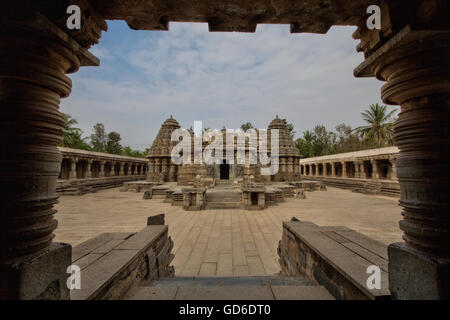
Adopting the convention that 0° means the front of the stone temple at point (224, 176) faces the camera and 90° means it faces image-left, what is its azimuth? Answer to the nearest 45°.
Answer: approximately 0°

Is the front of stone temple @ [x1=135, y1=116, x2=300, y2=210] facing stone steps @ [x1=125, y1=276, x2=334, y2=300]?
yes

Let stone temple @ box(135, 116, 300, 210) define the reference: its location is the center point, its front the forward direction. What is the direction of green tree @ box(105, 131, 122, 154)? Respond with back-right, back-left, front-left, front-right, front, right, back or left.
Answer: back-right

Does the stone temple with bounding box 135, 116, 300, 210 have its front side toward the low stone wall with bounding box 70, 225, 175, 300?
yes

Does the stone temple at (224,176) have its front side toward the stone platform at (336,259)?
yes

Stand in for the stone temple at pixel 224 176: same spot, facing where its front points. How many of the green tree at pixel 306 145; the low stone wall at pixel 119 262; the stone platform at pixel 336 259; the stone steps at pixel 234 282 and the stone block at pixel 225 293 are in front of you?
4

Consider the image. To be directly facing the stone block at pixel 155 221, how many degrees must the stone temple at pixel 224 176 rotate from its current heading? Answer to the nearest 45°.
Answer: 0° — it already faces it

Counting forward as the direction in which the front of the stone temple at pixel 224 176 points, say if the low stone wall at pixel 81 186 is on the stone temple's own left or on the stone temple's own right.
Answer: on the stone temple's own right

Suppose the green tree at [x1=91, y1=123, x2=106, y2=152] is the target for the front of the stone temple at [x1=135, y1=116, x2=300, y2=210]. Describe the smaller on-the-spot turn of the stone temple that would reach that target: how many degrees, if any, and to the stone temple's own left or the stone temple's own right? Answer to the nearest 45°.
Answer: approximately 135° to the stone temple's own right

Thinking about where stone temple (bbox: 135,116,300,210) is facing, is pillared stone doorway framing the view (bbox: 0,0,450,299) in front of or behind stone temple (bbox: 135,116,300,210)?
in front

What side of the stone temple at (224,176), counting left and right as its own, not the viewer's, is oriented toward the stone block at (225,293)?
front

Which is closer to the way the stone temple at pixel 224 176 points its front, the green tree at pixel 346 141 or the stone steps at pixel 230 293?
the stone steps

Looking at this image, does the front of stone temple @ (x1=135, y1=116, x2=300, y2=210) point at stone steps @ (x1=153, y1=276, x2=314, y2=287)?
yes
